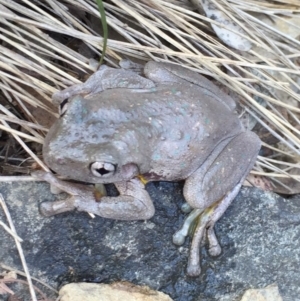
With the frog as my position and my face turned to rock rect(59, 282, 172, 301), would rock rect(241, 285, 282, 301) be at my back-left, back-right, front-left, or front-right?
front-left

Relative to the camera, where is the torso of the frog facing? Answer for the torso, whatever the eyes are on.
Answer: to the viewer's left

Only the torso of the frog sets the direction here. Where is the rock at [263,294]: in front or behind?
behind
